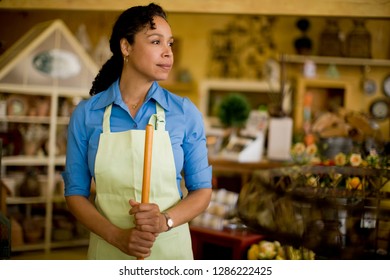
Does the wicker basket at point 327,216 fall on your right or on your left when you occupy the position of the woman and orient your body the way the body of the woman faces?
on your left

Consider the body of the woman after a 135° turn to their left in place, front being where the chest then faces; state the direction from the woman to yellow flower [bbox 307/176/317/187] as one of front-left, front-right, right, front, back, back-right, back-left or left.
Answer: front

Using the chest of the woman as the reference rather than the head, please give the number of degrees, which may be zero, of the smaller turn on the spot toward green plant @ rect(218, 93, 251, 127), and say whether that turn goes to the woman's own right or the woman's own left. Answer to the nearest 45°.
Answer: approximately 180°

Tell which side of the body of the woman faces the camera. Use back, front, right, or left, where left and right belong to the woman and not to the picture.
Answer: front

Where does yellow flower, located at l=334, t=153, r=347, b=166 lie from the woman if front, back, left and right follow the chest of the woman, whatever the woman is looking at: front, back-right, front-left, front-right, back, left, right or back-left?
back-left

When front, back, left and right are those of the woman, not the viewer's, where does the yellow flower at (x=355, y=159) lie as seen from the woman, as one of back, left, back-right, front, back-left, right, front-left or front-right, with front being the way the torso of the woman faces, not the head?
back-left

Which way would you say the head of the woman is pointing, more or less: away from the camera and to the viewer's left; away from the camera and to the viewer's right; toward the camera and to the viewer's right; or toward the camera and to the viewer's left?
toward the camera and to the viewer's right

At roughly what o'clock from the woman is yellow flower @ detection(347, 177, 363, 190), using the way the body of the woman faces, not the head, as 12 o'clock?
The yellow flower is roughly at 8 o'clock from the woman.
